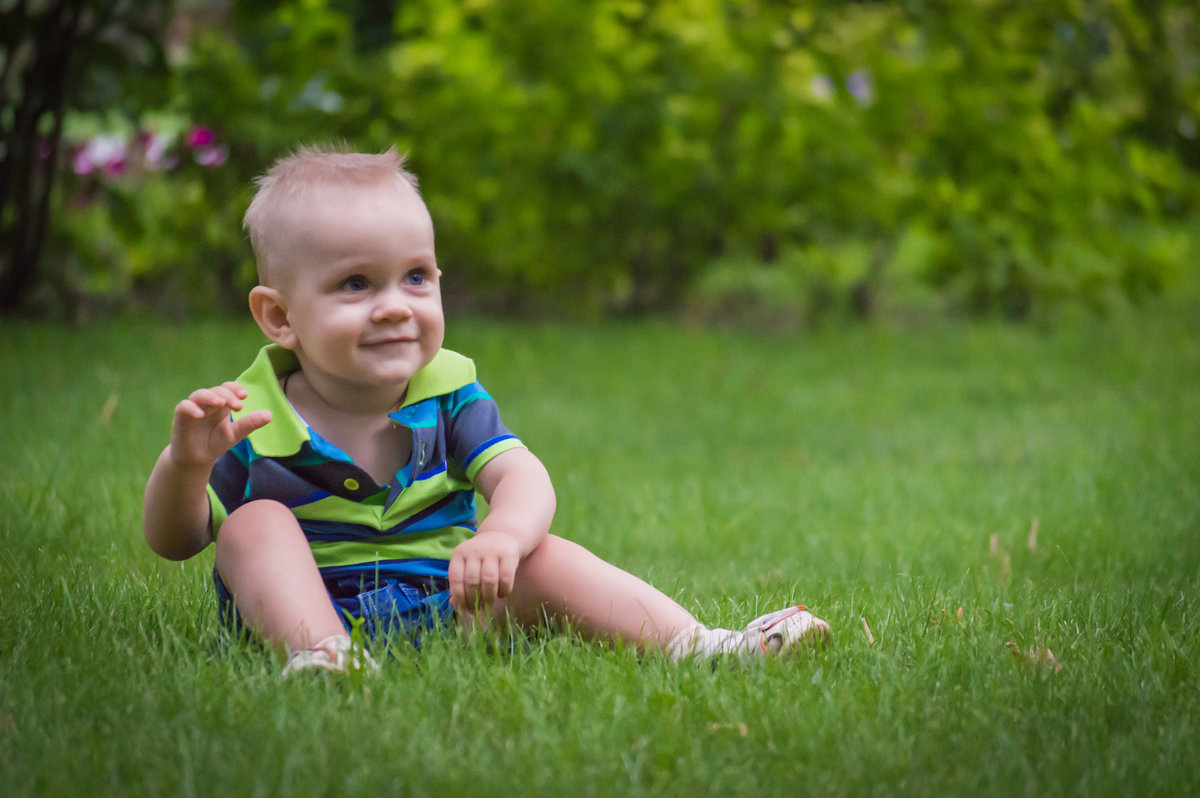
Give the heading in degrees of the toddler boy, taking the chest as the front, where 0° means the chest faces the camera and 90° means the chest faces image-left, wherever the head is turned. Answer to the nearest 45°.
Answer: approximately 315°

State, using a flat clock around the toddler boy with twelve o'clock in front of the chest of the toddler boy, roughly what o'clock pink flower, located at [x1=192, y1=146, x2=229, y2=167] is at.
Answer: The pink flower is roughly at 7 o'clock from the toddler boy.

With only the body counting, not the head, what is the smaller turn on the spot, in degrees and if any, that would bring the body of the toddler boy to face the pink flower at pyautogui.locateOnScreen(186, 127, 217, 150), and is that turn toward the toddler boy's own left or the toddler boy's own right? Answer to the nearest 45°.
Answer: approximately 135° to the toddler boy's own left

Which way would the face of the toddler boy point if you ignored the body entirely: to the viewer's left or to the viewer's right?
to the viewer's right
